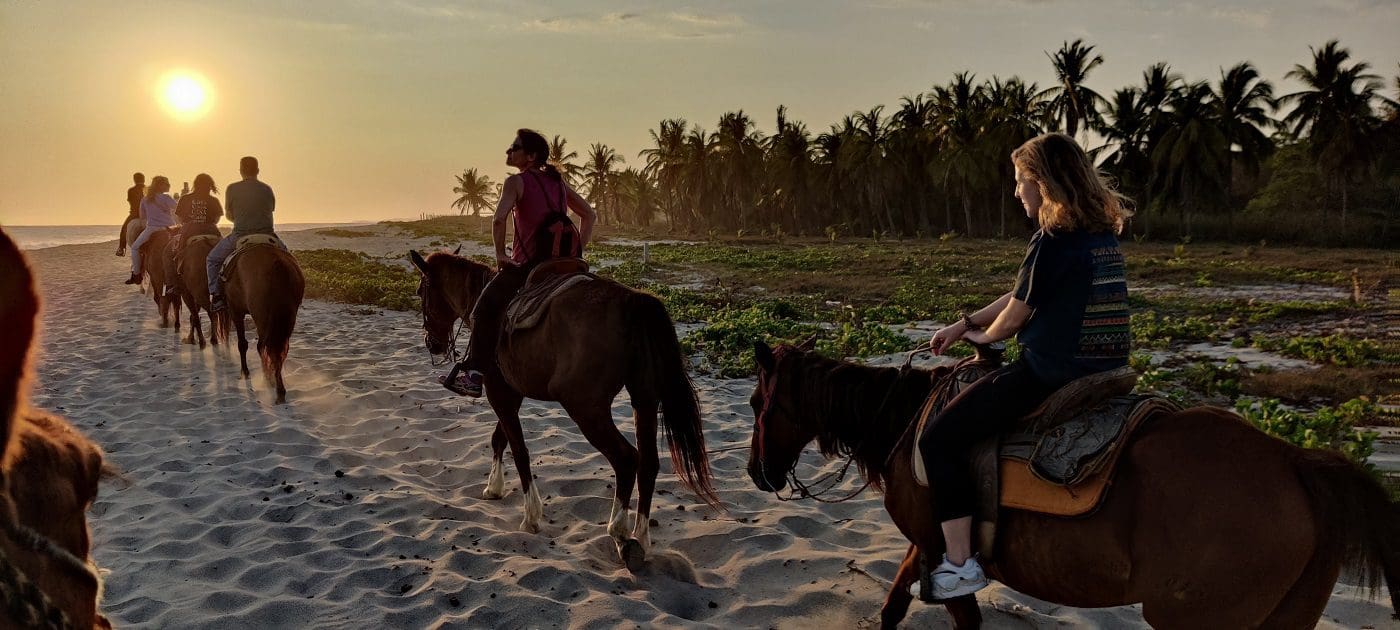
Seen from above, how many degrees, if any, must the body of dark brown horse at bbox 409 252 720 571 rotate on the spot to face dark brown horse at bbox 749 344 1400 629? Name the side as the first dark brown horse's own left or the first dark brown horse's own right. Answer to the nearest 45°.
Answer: approximately 180°

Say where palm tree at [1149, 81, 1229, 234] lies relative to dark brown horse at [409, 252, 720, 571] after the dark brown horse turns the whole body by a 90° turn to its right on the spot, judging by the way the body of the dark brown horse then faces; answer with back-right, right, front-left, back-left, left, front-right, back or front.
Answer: front

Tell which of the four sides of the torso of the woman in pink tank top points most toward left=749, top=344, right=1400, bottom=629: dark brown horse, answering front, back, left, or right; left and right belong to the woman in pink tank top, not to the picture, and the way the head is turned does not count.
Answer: back

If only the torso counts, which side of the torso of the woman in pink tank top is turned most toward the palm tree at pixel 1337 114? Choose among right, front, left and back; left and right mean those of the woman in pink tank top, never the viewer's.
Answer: right

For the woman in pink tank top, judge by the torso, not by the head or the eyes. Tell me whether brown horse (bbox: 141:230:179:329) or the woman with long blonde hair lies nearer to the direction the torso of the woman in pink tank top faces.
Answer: the brown horse

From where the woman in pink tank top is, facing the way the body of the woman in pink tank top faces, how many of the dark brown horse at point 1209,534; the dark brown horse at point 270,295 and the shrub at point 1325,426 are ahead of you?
1

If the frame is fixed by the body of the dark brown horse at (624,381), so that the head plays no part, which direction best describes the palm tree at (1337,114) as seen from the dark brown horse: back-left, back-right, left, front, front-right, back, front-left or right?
right

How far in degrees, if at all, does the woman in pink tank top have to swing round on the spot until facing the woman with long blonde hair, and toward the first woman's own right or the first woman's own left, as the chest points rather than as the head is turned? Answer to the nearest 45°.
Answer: approximately 180°

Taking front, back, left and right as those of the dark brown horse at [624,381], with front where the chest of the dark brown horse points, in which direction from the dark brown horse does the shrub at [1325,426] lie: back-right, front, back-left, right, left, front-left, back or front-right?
back-right

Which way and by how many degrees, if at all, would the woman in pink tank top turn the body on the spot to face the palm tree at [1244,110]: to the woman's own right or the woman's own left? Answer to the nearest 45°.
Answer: approximately 90° to the woman's own right

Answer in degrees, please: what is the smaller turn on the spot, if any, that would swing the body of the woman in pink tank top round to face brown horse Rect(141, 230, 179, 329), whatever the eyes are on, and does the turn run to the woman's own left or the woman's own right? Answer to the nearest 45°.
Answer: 0° — they already face it

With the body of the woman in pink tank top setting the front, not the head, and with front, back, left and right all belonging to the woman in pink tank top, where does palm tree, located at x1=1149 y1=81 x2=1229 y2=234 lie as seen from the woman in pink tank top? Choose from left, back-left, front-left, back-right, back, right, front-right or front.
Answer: right

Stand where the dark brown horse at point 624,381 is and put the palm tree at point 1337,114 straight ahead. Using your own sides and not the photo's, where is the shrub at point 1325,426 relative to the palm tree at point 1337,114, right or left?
right

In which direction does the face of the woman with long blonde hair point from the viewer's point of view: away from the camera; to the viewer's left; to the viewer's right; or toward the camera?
to the viewer's left

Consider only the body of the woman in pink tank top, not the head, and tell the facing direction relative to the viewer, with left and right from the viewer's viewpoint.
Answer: facing away from the viewer and to the left of the viewer

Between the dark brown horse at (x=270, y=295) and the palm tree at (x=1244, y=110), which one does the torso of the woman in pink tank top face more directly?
the dark brown horse

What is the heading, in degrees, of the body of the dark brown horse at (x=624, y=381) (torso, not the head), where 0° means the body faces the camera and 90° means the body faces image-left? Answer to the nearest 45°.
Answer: approximately 135°

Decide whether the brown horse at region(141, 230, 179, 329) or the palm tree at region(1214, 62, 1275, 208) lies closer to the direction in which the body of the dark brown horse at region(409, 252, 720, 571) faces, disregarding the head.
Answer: the brown horse
